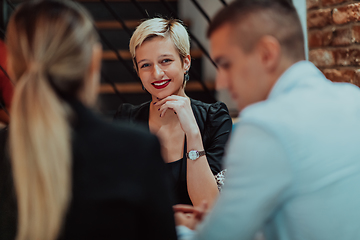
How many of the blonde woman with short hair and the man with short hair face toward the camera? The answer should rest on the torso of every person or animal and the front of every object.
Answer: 1

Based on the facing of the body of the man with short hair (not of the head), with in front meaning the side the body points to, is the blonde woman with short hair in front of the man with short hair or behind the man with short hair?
in front

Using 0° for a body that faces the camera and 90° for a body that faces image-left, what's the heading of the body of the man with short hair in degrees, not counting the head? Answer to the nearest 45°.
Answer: approximately 135°

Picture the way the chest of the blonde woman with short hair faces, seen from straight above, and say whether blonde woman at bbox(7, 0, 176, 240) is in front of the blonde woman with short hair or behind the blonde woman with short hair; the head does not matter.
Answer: in front

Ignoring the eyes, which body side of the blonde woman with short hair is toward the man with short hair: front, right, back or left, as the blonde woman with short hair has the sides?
front

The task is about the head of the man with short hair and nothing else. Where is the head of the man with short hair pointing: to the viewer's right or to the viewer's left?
to the viewer's left

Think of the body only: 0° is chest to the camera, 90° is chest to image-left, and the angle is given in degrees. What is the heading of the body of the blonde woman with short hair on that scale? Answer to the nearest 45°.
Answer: approximately 0°
